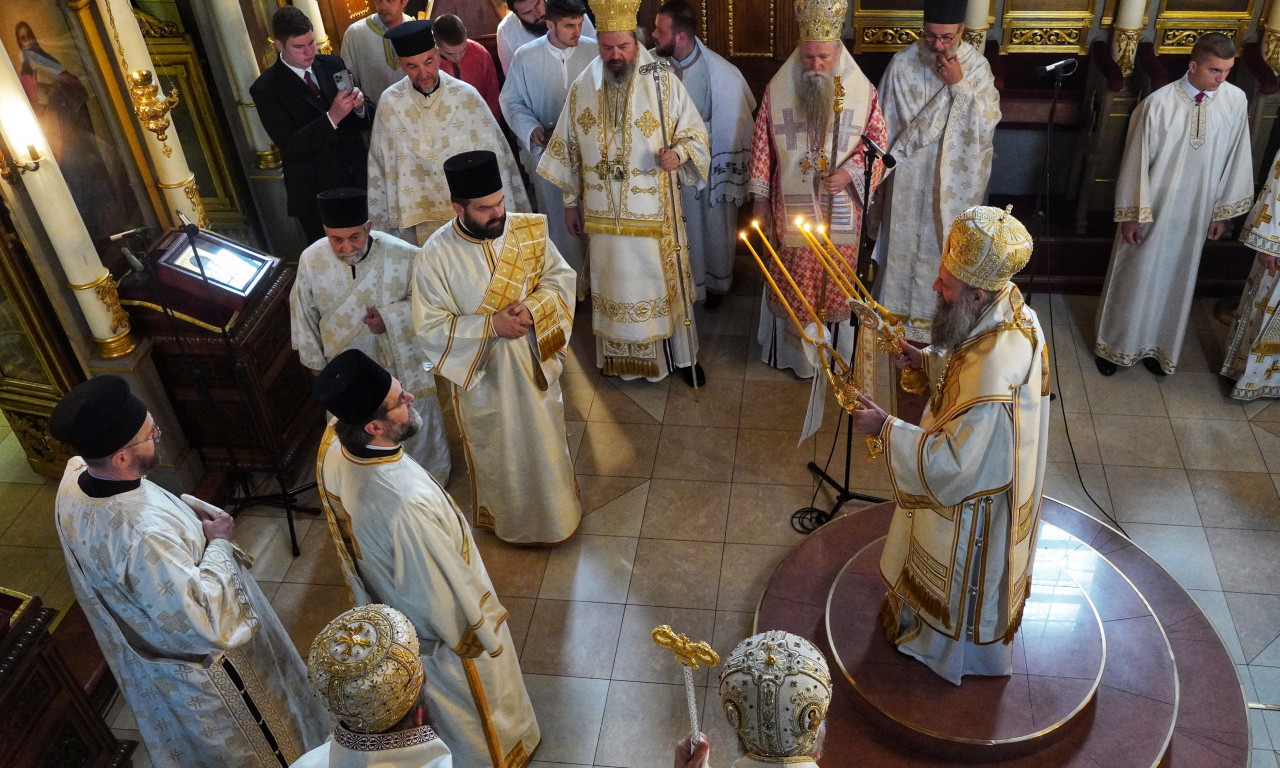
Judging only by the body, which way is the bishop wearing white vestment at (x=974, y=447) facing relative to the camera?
to the viewer's left

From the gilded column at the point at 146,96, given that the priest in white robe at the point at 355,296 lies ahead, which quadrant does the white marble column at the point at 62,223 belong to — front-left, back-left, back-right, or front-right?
front-right

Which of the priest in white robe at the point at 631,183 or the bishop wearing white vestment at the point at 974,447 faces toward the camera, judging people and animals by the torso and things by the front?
the priest in white robe

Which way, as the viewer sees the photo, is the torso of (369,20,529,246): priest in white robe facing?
toward the camera

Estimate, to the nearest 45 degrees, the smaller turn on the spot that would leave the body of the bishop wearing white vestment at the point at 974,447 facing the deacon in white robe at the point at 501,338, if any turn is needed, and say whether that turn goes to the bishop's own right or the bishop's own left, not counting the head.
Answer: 0° — they already face them

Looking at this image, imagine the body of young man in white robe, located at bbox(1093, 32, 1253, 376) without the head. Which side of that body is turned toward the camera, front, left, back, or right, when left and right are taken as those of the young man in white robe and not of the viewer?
front

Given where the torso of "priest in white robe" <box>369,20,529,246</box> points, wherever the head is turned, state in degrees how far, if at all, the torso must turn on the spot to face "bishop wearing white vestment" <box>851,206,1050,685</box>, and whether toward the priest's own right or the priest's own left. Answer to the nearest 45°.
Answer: approximately 45° to the priest's own left

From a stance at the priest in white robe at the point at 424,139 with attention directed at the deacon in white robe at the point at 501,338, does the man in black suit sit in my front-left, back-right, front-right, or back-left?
back-right
